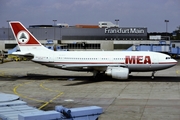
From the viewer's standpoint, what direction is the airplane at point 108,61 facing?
to the viewer's right
